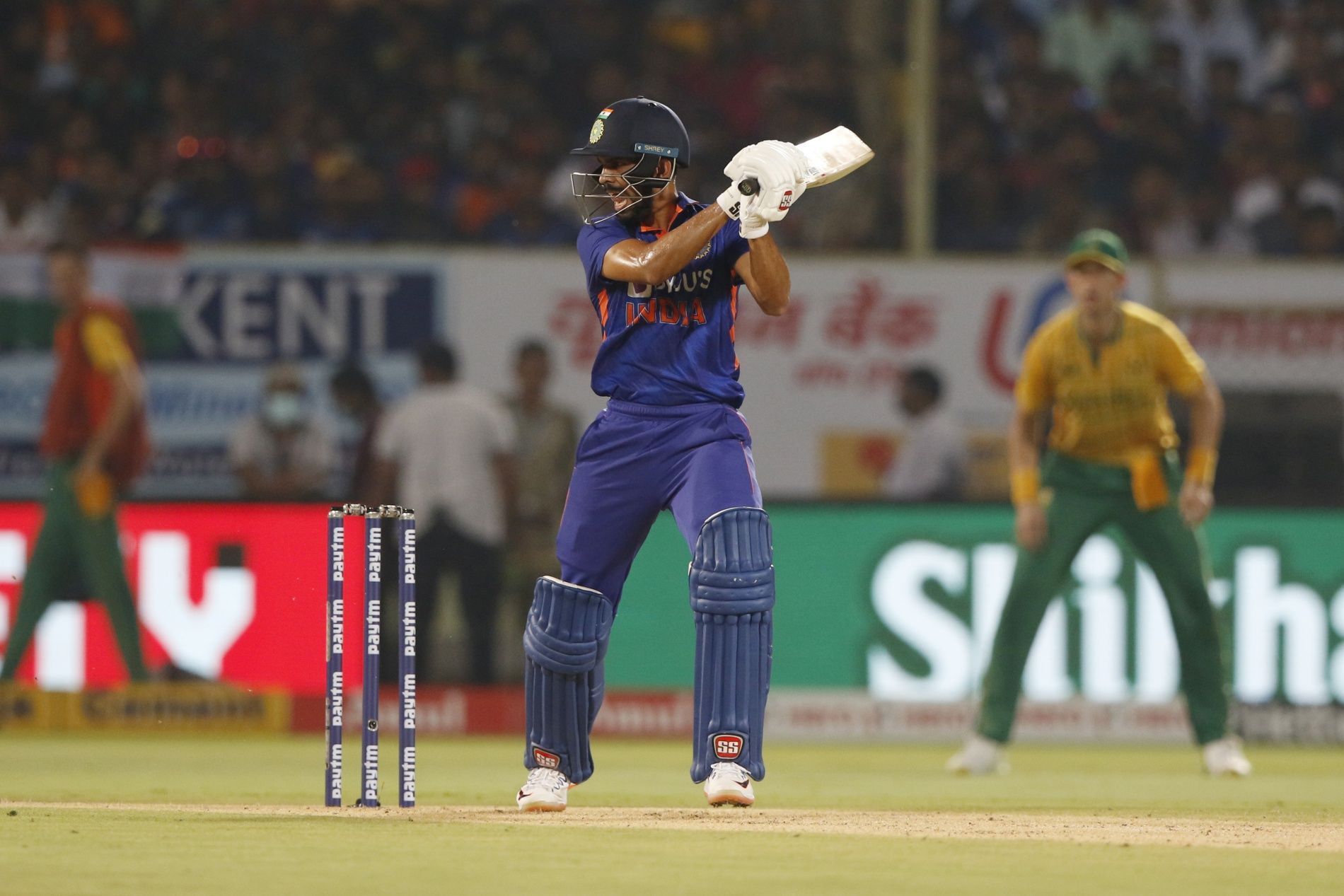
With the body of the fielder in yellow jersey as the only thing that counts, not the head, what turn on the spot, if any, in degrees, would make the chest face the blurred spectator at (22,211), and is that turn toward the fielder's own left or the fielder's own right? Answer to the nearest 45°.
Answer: approximately 135° to the fielder's own right

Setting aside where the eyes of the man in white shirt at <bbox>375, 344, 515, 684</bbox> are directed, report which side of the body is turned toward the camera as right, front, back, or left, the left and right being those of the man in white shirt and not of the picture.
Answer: back

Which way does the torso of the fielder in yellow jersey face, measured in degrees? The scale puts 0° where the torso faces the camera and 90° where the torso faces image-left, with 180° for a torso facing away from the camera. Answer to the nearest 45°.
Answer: approximately 0°

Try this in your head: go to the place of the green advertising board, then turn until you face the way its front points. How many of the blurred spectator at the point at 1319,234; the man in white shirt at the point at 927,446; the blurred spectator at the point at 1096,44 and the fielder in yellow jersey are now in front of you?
1

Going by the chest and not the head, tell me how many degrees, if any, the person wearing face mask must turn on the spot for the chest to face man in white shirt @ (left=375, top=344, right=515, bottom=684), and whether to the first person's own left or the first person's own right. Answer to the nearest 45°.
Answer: approximately 45° to the first person's own left

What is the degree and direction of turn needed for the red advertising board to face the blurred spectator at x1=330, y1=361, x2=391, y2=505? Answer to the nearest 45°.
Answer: approximately 135° to its left

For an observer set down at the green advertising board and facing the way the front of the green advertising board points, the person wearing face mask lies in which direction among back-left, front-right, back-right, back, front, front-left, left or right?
right

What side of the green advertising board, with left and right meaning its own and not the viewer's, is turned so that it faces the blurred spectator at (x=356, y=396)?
right

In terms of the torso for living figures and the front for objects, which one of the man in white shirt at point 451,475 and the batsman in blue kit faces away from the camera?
the man in white shirt

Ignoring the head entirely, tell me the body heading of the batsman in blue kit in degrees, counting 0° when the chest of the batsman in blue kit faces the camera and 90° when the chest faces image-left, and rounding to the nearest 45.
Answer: approximately 0°

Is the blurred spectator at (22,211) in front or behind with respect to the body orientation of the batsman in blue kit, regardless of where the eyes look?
behind
